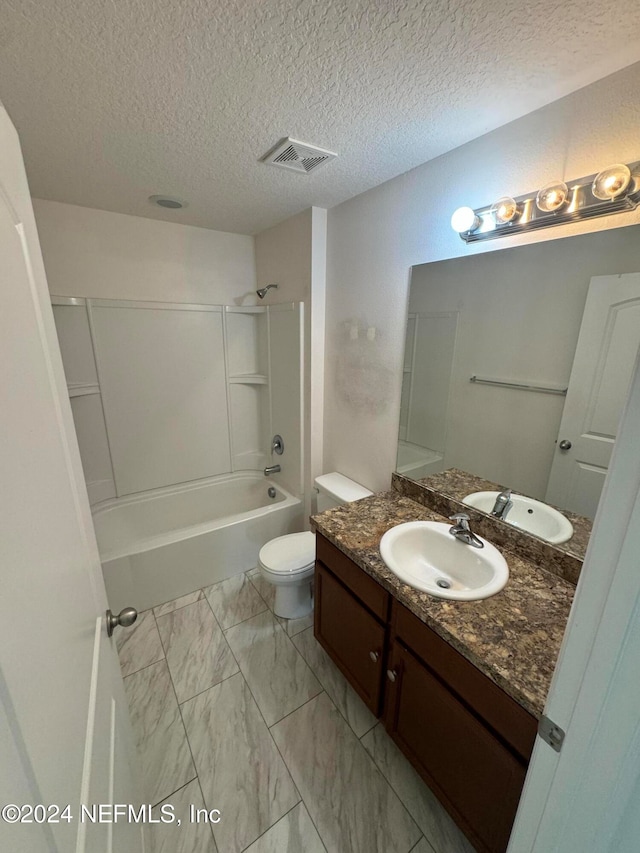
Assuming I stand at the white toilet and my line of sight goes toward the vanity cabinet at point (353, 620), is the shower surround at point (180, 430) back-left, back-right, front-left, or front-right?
back-right

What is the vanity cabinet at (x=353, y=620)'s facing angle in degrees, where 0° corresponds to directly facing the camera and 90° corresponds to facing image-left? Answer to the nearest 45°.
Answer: approximately 45°
